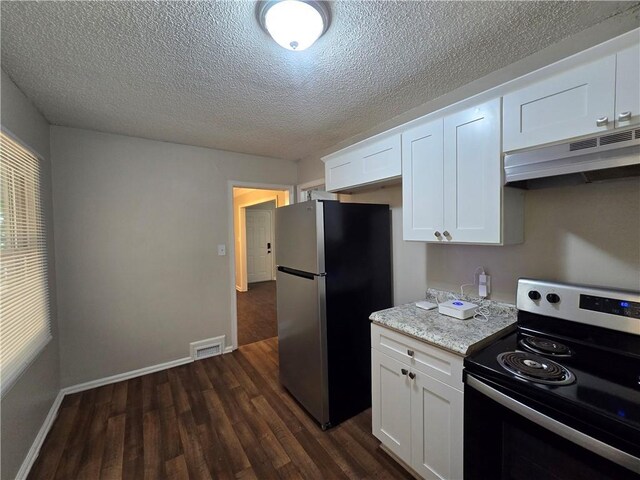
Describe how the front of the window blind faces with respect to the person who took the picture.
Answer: facing to the right of the viewer

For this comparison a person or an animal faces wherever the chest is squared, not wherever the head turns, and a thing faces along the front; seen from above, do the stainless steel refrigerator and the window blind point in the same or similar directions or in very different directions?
very different directions

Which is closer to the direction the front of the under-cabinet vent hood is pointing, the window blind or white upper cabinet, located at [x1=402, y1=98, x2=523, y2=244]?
the window blind

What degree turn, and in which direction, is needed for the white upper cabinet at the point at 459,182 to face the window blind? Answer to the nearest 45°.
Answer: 0° — it already faces it

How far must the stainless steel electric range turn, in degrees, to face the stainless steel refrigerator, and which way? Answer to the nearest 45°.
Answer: approximately 45° to its right

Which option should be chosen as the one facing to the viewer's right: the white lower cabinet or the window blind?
the window blind

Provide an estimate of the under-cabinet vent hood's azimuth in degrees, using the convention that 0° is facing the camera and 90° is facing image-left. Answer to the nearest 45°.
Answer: approximately 45°

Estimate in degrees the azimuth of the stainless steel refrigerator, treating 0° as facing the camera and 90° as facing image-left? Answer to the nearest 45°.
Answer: approximately 45°

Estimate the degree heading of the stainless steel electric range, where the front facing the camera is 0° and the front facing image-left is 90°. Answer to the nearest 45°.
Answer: approximately 45°
